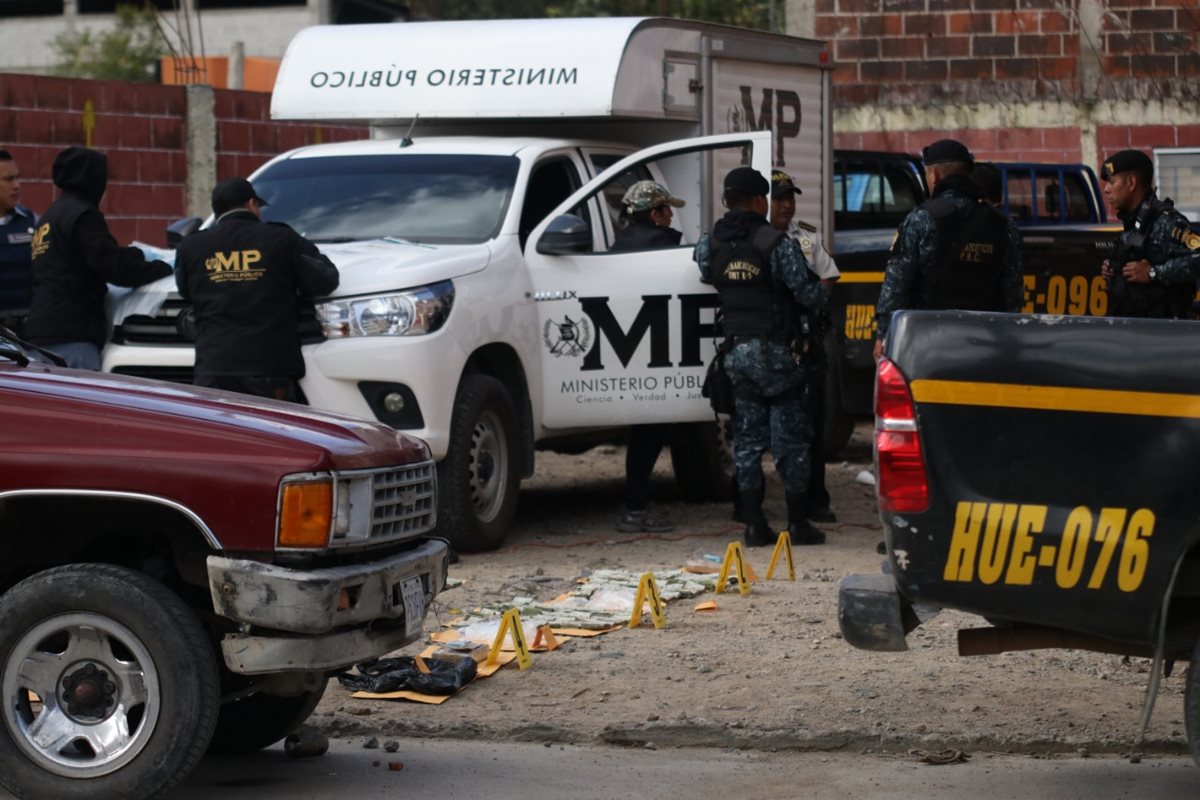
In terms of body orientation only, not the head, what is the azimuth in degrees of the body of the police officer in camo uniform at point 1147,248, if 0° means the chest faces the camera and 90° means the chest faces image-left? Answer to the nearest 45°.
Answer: approximately 45°

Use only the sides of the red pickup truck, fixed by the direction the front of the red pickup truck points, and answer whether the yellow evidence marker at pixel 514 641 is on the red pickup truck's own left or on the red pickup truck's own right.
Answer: on the red pickup truck's own left

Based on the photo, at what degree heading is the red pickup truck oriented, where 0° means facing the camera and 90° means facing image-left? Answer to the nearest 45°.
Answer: approximately 315°

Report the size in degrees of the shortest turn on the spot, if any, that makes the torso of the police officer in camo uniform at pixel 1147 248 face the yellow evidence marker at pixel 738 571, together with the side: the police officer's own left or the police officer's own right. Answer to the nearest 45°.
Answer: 0° — they already face it
